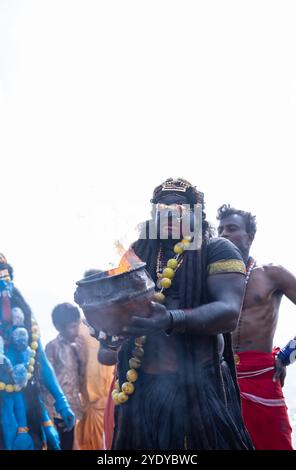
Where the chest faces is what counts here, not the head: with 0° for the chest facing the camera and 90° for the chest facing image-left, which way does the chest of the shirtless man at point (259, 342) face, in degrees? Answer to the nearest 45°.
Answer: approximately 45°

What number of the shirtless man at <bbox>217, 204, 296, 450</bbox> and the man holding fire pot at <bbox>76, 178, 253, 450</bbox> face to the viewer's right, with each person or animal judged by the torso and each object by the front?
0

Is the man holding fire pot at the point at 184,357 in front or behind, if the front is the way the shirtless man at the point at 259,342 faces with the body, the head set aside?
in front

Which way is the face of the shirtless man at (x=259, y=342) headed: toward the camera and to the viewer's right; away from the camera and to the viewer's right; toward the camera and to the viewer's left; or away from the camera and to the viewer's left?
toward the camera and to the viewer's left

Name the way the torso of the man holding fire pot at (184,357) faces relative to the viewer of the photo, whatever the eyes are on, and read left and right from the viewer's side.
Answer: facing the viewer and to the left of the viewer

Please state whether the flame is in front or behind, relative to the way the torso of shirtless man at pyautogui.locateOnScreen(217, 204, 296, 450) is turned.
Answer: in front

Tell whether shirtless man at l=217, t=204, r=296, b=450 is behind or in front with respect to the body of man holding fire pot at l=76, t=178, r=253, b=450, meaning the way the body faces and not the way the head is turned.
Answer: behind
